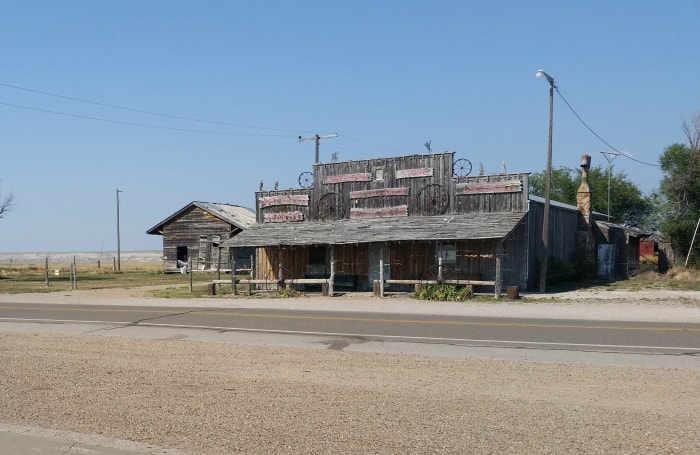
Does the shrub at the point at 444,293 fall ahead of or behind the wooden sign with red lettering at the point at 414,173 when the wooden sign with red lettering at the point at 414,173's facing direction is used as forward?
ahead

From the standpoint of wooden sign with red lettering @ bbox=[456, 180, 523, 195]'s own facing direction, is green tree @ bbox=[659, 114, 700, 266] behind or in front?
behind

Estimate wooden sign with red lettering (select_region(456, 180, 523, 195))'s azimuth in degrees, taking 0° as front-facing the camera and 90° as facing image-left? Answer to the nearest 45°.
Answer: approximately 0°

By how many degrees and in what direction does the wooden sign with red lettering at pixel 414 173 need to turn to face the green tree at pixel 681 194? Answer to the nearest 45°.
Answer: approximately 135° to its left

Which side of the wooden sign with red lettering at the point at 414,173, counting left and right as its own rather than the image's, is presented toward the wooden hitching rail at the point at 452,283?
front

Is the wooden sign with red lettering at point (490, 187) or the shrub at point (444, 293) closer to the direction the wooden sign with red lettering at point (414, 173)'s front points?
the shrub

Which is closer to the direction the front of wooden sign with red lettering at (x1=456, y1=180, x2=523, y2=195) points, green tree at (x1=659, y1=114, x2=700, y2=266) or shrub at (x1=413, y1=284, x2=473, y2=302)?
the shrub

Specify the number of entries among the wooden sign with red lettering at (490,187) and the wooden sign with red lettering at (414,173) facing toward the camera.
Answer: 2

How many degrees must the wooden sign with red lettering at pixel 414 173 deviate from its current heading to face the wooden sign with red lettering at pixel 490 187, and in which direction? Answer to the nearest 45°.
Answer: approximately 45° to its left

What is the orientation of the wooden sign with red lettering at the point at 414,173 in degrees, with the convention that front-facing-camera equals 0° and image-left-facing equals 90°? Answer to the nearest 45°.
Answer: approximately 0°

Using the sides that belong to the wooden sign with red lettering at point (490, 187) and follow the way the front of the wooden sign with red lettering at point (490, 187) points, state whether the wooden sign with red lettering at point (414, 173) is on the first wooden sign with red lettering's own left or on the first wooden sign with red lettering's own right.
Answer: on the first wooden sign with red lettering's own right
